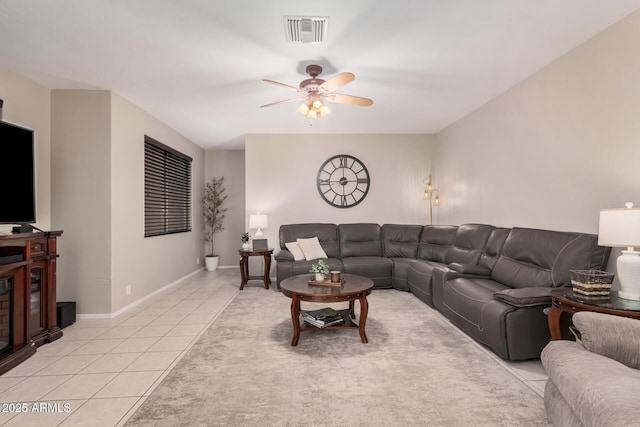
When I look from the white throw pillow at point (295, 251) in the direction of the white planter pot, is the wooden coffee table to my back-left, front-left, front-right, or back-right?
back-left

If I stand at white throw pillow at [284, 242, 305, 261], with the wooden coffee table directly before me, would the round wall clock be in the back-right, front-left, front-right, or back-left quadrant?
back-left

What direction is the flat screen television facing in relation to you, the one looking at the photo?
facing the viewer and to the right of the viewer

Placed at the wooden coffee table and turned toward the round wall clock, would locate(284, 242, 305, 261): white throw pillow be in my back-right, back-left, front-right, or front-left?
front-left

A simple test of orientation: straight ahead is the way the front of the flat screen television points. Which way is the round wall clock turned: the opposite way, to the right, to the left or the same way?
to the right

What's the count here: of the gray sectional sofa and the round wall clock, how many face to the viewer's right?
0

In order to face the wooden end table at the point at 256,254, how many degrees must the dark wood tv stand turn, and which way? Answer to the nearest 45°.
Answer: approximately 45° to its left

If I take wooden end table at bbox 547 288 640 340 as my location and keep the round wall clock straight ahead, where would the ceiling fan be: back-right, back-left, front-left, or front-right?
front-left

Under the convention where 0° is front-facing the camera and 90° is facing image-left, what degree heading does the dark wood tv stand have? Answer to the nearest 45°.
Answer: approximately 315°

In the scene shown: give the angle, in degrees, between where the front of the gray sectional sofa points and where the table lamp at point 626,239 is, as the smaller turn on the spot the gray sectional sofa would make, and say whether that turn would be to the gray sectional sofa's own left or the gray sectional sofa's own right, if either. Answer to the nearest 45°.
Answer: approximately 90° to the gray sectional sofa's own left

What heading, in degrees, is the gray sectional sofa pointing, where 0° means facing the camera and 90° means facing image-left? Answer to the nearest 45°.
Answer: approximately 45°

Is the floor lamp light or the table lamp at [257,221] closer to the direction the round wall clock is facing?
the table lamp

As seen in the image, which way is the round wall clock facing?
toward the camera

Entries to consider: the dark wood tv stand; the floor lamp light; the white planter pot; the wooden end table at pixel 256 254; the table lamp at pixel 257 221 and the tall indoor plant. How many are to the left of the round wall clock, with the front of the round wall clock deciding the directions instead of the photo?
1

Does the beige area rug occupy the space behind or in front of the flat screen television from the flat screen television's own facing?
in front

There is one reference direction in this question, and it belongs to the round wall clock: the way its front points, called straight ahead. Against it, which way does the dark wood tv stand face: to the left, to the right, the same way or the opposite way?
to the left

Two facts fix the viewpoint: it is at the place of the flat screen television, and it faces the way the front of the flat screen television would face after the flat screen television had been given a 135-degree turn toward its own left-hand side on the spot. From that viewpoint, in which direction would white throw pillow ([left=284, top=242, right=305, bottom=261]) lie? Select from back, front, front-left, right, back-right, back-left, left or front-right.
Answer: right

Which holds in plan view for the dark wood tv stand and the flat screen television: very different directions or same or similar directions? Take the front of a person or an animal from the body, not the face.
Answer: same or similar directions

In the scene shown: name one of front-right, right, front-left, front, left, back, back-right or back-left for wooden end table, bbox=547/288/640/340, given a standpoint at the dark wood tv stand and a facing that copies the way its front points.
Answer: front

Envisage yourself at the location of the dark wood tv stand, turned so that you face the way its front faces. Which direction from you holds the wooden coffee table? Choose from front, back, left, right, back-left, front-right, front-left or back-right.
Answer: front
